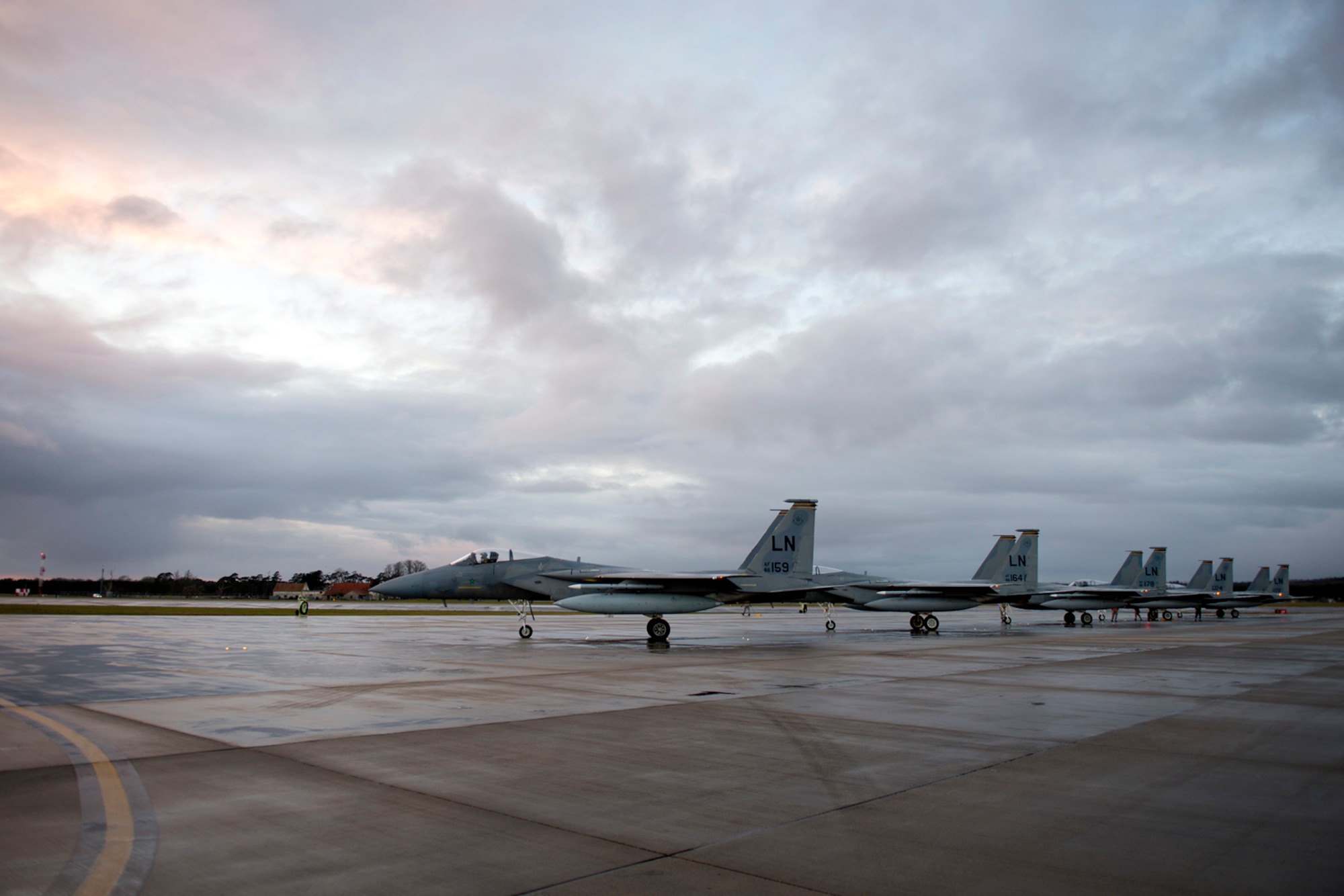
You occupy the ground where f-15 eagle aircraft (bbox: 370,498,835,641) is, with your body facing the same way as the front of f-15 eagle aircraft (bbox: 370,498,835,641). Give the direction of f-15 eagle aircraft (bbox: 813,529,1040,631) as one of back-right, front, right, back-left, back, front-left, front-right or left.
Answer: back-right

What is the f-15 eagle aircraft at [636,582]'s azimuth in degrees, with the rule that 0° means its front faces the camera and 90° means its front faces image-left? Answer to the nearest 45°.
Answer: approximately 90°
